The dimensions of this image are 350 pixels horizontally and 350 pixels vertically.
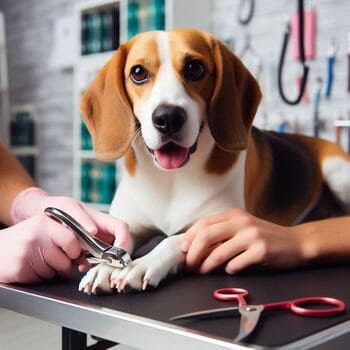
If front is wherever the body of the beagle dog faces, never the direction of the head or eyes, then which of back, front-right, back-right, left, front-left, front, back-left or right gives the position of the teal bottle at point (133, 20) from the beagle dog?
back-right

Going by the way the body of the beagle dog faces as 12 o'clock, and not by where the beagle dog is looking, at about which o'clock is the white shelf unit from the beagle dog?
The white shelf unit is roughly at 4 o'clock from the beagle dog.

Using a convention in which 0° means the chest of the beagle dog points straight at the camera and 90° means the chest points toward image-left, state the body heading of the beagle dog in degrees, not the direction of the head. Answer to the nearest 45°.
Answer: approximately 45°

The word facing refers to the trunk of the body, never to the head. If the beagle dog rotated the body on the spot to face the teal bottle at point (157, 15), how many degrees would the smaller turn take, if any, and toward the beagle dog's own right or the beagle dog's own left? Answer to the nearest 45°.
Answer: approximately 135° to the beagle dog's own right

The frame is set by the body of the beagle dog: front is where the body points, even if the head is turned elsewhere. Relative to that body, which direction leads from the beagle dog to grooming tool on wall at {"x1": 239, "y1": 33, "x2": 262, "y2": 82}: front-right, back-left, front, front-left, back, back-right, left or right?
back-right

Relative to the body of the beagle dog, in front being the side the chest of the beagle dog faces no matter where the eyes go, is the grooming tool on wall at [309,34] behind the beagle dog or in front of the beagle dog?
behind

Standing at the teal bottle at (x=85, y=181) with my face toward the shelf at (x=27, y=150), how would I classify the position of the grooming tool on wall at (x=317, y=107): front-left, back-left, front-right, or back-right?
back-right
